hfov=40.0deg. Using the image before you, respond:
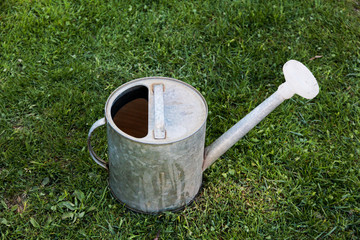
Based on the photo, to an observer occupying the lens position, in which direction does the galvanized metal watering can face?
facing to the right of the viewer
